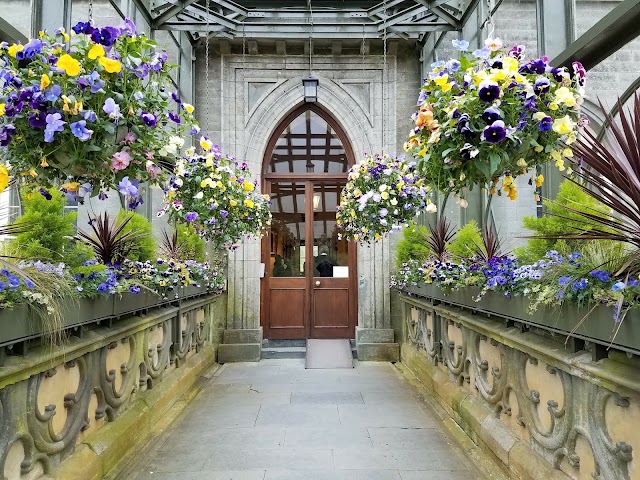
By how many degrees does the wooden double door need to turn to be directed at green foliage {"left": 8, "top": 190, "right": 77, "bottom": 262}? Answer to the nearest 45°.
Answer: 0° — it already faces it

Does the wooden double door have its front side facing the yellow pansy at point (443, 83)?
yes

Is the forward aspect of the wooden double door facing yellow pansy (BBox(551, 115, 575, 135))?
yes

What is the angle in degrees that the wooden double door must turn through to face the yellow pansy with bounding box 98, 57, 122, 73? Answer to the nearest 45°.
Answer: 0° — it already faces it

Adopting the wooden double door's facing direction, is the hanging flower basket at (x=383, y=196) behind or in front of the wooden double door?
in front

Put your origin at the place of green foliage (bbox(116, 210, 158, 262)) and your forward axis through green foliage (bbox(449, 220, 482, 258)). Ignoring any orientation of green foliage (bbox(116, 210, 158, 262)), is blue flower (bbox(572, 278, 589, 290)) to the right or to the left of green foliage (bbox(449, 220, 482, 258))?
right

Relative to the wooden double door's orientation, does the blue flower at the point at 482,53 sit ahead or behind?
ahead

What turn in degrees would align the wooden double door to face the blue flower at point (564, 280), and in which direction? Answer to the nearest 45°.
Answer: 0° — it already faces it

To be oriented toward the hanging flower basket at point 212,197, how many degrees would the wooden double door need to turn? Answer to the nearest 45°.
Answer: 0° — it already faces it

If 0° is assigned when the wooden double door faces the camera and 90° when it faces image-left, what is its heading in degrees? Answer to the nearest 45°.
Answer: approximately 0°

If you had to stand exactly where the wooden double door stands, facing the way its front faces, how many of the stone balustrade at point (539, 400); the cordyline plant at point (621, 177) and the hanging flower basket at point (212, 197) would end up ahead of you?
3
